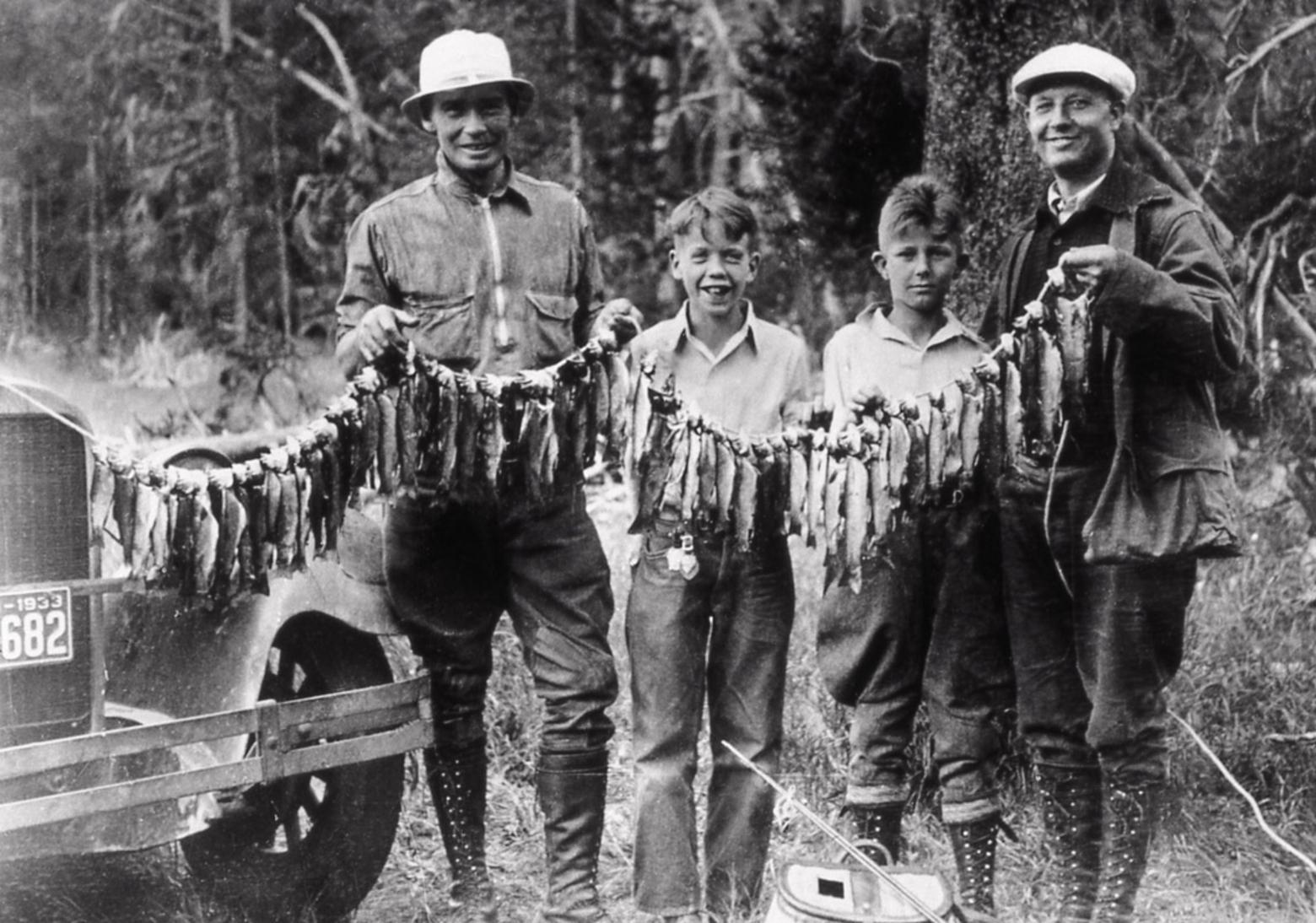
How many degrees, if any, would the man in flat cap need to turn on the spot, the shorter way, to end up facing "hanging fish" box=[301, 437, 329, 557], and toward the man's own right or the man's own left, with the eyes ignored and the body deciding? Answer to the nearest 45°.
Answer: approximately 45° to the man's own right

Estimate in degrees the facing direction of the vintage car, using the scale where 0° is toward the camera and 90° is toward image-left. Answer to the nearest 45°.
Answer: approximately 315°

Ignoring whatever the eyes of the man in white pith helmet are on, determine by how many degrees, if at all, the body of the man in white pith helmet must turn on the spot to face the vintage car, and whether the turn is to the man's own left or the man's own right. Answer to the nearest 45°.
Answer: approximately 90° to the man's own right

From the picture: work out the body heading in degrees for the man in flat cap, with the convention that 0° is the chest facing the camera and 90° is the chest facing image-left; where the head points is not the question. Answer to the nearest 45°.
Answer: approximately 45°

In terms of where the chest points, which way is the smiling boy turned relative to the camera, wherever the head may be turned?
toward the camera

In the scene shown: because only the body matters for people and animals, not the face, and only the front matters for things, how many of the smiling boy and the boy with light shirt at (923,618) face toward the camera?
2

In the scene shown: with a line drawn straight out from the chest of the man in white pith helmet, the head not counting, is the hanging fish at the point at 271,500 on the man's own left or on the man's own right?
on the man's own right

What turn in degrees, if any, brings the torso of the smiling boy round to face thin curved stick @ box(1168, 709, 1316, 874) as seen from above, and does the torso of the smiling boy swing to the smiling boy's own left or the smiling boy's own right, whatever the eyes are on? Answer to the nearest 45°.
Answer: approximately 90° to the smiling boy's own left

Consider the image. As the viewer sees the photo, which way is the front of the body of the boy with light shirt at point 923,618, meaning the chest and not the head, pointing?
toward the camera

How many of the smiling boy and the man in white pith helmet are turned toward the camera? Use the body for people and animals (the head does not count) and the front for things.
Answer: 2

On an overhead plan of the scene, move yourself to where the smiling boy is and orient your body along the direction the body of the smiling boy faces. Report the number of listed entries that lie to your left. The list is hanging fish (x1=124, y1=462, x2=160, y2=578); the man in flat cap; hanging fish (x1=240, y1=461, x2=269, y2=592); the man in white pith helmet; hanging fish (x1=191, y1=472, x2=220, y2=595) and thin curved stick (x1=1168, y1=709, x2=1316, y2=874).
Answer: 2

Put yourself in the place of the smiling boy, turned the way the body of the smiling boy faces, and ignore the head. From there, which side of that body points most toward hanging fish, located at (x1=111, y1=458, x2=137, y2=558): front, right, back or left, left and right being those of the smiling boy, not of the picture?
right

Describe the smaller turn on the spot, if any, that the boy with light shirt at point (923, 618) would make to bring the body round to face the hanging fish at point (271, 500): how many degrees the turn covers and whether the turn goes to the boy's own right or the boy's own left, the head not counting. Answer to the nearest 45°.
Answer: approximately 90° to the boy's own right

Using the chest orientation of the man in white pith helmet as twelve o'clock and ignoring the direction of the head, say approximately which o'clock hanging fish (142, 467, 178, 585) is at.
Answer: The hanging fish is roughly at 2 o'clock from the man in white pith helmet.

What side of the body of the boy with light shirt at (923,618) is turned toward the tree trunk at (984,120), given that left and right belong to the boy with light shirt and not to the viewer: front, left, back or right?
back
